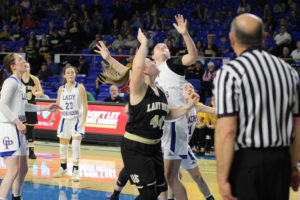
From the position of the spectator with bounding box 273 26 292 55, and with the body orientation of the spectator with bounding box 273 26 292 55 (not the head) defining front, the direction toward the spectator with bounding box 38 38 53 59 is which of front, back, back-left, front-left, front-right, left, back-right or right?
front-right

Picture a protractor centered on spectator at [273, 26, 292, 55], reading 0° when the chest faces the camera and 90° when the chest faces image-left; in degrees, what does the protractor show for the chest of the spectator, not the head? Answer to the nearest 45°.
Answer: approximately 45°

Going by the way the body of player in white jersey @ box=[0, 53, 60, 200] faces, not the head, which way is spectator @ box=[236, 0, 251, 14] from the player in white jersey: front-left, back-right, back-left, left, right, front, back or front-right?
front-left

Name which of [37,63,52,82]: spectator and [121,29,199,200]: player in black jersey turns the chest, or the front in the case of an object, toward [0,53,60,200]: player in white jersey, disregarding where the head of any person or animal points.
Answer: the spectator

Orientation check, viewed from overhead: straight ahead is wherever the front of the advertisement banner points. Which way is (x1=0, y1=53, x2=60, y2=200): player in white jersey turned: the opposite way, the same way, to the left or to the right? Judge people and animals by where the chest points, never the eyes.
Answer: to the left

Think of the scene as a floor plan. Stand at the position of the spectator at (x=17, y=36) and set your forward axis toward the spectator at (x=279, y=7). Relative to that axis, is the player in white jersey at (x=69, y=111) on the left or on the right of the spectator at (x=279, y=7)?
right

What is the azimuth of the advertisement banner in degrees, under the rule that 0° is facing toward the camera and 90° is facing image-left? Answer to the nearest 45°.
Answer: approximately 0°

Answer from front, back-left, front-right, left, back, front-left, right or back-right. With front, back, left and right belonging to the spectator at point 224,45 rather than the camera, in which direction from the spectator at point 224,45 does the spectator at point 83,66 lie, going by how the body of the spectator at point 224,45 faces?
right

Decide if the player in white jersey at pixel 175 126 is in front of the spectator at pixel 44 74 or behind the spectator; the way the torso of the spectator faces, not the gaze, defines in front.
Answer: in front
